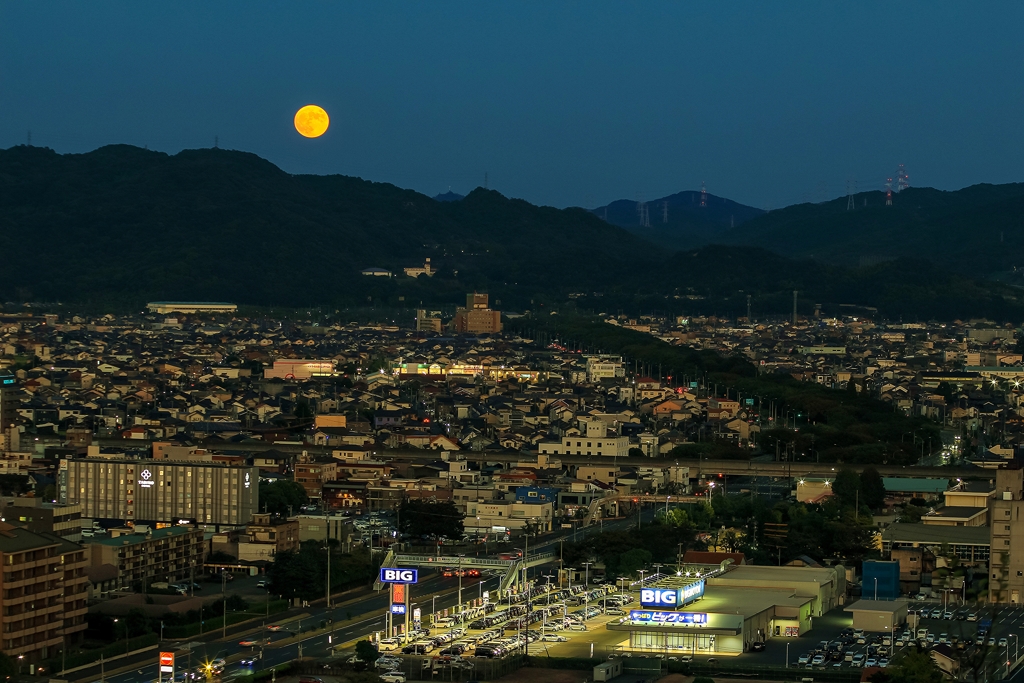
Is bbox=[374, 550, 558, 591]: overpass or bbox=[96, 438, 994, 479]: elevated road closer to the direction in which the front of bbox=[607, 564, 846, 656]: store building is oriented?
the overpass

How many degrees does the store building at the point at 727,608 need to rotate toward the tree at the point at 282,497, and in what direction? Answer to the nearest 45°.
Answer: approximately 90° to its right

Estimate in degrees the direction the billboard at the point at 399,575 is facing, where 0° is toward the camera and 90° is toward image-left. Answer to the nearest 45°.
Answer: approximately 0°

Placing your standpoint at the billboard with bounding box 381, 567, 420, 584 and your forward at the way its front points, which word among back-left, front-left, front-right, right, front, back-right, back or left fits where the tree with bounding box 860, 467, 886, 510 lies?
back-left

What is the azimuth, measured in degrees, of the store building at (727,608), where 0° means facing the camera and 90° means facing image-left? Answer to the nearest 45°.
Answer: approximately 45°
